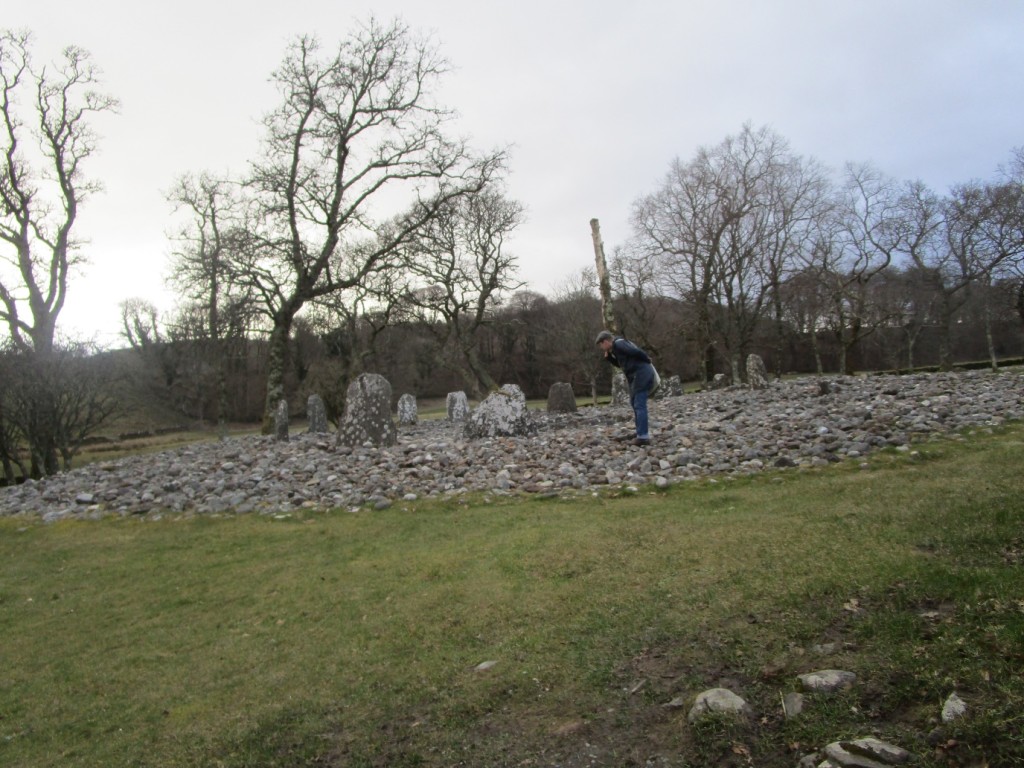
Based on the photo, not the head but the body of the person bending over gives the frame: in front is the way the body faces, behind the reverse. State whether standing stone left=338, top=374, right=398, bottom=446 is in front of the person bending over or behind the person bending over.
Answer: in front

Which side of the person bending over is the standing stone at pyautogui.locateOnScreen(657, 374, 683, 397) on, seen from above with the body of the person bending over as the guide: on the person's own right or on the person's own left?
on the person's own right

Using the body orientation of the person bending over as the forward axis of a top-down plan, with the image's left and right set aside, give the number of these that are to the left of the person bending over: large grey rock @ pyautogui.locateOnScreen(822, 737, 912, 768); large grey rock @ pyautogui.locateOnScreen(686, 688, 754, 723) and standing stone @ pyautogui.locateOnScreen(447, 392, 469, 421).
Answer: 2

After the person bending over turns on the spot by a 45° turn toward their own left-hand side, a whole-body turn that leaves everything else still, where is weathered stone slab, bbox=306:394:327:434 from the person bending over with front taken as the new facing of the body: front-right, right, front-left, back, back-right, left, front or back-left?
right

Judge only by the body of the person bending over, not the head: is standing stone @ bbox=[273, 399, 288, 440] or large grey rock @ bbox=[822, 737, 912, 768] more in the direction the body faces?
the standing stone

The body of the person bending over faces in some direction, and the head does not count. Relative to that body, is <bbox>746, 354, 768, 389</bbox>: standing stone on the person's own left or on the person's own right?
on the person's own right

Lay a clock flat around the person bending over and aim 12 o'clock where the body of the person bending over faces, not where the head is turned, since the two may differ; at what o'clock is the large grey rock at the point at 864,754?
The large grey rock is roughly at 9 o'clock from the person bending over.

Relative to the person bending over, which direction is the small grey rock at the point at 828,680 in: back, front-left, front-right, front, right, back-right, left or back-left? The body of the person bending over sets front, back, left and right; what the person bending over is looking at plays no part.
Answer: left

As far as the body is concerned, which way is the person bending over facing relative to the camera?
to the viewer's left

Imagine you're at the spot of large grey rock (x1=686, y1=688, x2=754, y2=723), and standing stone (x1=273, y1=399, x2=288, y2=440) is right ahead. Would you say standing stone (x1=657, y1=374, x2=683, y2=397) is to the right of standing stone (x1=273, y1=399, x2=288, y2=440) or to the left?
right

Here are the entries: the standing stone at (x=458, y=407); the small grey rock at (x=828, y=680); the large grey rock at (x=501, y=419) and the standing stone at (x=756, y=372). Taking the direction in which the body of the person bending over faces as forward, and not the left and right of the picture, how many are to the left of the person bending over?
1

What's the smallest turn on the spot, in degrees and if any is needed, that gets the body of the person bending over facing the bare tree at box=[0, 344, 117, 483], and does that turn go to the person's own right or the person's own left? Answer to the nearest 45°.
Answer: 0° — they already face it

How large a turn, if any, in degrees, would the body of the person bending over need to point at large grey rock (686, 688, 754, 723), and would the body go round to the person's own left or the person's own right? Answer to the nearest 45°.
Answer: approximately 90° to the person's own left

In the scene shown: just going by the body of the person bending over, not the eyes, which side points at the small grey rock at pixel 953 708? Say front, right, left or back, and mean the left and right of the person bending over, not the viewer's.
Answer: left

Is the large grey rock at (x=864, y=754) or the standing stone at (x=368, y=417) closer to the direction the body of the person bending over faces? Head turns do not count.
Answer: the standing stone
